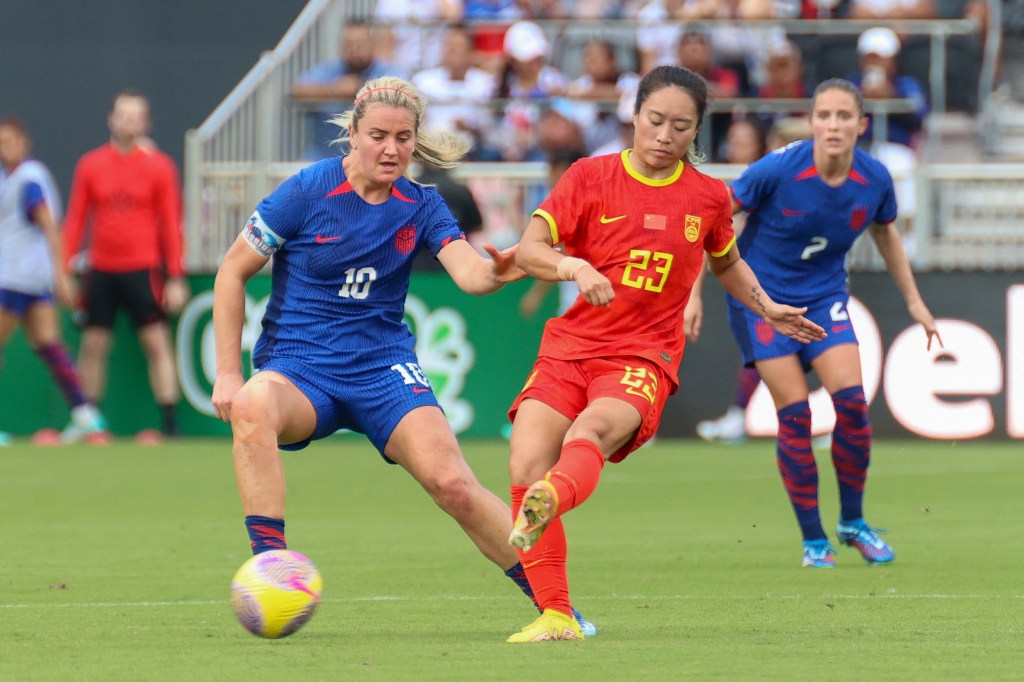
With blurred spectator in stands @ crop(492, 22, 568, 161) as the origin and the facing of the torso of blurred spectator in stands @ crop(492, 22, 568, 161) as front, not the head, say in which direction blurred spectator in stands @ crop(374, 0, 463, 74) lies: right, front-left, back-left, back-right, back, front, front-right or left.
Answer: back-right

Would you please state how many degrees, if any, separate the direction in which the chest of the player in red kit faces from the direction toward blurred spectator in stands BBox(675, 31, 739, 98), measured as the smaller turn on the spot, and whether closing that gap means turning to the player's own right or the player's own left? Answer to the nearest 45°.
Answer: approximately 180°

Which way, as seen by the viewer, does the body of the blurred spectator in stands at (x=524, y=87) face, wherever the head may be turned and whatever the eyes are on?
toward the camera

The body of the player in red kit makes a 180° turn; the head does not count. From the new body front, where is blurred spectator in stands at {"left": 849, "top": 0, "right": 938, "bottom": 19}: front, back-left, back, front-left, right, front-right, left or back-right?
front

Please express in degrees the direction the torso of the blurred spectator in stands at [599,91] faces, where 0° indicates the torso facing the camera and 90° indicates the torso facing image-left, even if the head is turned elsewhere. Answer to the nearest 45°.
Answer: approximately 0°

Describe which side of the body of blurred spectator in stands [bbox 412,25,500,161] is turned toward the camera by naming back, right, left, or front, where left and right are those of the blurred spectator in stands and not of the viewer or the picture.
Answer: front

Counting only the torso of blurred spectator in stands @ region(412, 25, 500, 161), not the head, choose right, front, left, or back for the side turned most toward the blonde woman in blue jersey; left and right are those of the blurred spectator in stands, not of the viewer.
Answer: front

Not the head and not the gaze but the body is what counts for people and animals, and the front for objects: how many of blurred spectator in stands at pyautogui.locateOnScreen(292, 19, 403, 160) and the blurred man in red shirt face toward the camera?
2

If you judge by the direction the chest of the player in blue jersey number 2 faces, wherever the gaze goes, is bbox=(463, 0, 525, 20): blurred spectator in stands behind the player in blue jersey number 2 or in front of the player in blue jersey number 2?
behind

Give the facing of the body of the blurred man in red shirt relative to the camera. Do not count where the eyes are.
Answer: toward the camera

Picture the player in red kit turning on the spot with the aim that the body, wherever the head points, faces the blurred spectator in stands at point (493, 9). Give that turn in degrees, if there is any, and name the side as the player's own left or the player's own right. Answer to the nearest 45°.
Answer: approximately 180°

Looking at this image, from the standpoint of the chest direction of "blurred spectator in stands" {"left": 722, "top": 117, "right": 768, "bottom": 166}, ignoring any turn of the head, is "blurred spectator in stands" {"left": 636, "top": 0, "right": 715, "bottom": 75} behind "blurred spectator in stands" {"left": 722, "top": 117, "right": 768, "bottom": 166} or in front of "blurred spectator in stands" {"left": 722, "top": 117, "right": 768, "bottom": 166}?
behind

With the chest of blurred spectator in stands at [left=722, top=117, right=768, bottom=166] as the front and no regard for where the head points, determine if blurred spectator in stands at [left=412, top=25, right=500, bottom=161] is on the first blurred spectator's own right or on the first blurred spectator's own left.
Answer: on the first blurred spectator's own right

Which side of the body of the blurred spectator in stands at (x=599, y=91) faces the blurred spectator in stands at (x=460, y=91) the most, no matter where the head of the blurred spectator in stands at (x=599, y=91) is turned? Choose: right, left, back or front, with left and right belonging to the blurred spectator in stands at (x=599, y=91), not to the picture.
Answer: right

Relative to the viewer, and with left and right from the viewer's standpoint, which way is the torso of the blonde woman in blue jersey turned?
facing the viewer
